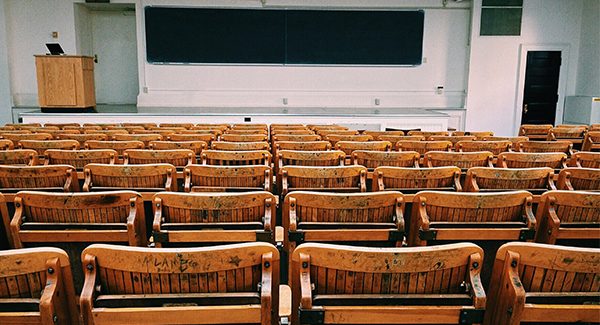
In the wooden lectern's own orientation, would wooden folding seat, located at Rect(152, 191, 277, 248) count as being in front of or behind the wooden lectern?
in front

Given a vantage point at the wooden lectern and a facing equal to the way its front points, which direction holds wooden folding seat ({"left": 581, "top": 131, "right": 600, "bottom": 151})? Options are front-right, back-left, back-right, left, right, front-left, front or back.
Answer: front-left

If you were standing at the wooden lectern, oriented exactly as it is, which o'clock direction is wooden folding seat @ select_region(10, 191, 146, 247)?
The wooden folding seat is roughly at 12 o'clock from the wooden lectern.

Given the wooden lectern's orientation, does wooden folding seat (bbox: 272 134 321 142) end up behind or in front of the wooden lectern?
in front

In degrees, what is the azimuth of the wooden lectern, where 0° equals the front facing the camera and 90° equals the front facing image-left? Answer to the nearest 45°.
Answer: approximately 0°

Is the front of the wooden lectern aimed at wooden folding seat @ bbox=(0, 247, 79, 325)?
yes

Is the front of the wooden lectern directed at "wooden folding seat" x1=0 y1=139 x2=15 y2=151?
yes

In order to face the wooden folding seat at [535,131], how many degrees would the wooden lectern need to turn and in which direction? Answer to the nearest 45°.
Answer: approximately 45° to its left

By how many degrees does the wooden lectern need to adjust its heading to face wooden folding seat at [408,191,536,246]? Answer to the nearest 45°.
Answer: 0° — it already faces it

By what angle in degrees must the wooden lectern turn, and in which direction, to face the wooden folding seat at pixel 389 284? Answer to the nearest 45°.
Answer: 0° — it already faces it

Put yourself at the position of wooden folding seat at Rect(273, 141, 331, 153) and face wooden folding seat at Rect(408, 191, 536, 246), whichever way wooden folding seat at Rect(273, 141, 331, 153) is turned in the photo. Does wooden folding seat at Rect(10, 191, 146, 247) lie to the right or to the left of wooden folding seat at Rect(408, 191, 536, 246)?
right

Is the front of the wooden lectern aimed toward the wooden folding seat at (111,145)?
yes

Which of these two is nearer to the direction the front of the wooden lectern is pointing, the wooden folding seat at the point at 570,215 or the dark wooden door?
the wooden folding seat
